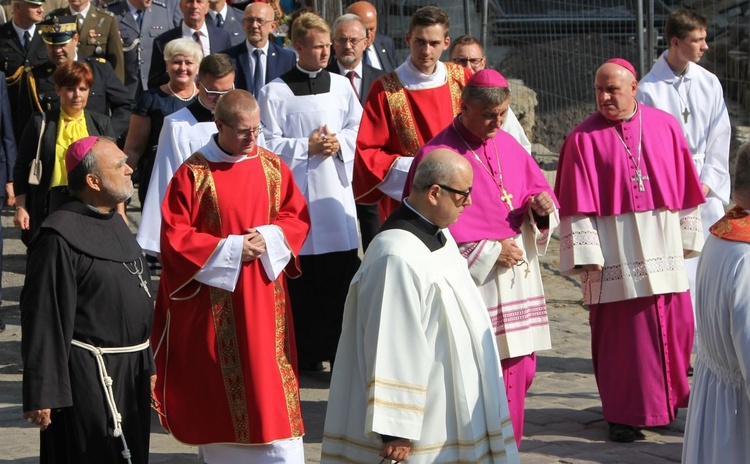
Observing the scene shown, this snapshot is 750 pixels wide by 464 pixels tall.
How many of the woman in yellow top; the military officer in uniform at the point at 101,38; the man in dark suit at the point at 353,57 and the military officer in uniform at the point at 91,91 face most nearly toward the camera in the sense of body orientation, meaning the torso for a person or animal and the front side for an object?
4

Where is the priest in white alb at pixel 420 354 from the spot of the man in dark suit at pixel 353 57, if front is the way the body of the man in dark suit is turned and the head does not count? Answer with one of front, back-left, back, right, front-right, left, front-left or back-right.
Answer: front

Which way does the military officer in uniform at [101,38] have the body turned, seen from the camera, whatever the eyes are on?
toward the camera

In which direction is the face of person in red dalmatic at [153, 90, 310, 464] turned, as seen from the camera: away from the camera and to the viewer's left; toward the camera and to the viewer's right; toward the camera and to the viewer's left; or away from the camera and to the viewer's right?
toward the camera and to the viewer's right

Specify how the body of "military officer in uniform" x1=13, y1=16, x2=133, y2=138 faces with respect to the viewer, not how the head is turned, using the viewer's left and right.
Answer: facing the viewer

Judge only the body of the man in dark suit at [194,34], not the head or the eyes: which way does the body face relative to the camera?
toward the camera

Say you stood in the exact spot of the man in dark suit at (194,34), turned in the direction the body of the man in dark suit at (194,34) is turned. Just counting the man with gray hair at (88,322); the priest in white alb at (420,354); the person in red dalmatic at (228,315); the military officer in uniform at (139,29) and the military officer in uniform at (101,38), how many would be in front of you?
3

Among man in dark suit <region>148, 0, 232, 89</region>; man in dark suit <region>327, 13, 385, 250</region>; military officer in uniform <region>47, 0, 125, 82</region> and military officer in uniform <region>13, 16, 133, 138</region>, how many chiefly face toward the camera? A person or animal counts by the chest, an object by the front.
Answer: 4
